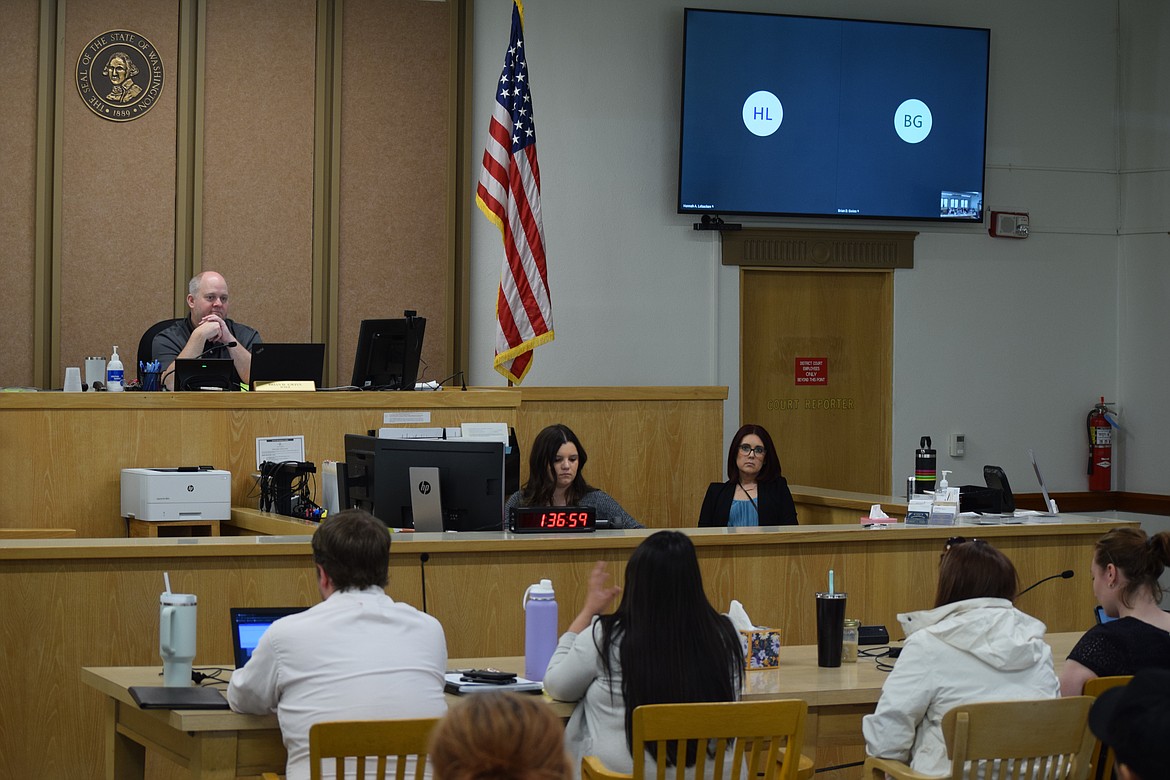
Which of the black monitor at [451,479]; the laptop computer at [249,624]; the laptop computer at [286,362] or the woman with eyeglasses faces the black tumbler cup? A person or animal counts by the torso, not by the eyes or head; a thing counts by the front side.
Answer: the woman with eyeglasses

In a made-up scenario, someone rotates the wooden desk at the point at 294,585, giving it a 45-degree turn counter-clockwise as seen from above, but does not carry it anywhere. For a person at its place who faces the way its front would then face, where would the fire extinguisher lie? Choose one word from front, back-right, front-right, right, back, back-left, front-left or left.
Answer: left

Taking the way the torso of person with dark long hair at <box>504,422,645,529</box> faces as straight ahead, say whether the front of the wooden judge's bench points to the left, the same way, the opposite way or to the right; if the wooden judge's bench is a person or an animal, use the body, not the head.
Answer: the same way

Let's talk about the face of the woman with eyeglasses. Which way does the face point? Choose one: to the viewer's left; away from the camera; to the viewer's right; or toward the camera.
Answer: toward the camera

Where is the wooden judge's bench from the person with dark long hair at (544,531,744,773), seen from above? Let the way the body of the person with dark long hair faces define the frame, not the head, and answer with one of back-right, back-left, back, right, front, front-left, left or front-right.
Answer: front-left

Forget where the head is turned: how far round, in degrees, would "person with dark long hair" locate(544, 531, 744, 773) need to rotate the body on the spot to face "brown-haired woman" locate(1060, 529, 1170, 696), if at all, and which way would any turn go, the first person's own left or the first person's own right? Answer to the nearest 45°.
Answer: approximately 90° to the first person's own right

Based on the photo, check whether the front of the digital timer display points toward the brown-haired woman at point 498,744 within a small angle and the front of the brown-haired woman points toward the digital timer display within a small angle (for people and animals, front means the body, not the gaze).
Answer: yes

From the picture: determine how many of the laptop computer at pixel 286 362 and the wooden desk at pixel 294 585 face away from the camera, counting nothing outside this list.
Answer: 1

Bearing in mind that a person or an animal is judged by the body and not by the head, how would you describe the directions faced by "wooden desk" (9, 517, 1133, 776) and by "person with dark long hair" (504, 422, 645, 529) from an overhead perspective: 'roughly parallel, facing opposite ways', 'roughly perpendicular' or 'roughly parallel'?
roughly parallel

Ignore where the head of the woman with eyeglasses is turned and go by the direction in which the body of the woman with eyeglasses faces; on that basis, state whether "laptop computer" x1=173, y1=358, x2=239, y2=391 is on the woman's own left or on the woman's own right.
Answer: on the woman's own right

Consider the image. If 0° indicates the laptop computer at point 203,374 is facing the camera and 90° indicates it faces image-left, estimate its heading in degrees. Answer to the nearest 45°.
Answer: approximately 180°

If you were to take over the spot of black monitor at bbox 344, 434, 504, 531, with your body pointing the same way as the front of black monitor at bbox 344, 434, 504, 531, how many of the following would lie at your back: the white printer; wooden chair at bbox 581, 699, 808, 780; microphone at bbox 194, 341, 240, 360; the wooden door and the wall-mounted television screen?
1

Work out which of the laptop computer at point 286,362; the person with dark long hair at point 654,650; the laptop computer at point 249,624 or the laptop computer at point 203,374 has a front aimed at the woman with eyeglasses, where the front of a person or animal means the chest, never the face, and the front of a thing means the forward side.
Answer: the person with dark long hair

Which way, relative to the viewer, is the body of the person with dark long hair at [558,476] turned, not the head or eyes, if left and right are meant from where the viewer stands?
facing the viewer

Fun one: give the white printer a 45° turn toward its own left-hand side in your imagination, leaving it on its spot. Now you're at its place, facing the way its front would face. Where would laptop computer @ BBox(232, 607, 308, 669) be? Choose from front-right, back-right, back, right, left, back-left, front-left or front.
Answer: front-right

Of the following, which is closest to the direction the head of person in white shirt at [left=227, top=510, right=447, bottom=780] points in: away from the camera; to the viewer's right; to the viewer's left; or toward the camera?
away from the camera

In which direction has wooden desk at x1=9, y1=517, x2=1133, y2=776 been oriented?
toward the camera

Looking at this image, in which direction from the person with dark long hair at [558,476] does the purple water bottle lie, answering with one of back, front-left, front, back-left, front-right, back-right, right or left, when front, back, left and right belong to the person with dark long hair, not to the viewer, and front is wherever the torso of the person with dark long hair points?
front

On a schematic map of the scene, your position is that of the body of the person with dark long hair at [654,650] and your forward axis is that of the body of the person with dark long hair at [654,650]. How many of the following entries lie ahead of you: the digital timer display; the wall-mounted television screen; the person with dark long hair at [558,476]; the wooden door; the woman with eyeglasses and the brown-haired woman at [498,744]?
5
